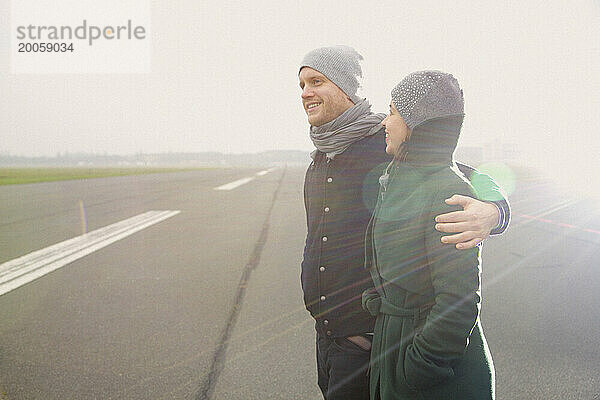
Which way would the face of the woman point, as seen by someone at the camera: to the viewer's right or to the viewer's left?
to the viewer's left

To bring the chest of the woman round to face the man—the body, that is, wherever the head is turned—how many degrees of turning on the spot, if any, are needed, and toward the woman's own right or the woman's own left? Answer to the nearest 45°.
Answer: approximately 45° to the woman's own right

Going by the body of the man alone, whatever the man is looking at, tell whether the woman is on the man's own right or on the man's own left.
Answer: on the man's own left

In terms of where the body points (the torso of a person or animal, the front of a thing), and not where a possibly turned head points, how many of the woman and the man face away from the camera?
0

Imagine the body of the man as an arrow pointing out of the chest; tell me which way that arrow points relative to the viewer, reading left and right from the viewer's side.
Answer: facing the viewer and to the left of the viewer

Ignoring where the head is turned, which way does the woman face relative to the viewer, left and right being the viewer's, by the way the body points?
facing to the left of the viewer
